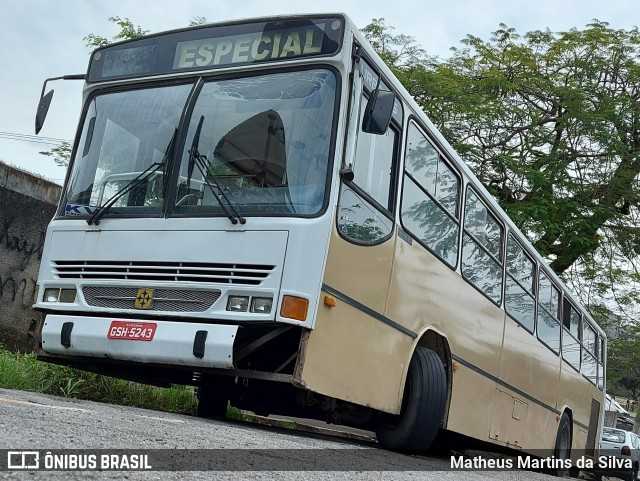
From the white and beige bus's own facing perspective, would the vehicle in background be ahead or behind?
behind

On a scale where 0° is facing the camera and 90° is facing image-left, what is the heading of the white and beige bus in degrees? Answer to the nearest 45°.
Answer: approximately 45°

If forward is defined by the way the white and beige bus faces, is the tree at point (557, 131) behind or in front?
behind
